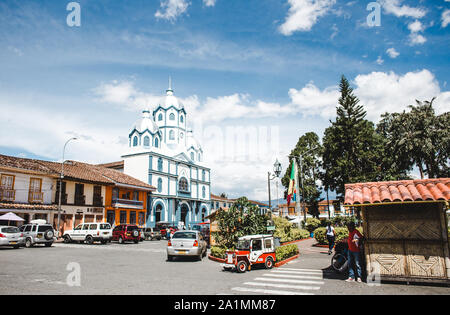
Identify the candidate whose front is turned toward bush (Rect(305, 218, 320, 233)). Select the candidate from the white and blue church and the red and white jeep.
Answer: the white and blue church

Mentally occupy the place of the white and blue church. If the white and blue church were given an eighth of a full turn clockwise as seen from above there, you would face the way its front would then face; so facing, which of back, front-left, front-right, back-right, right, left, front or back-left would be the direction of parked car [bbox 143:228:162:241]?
front

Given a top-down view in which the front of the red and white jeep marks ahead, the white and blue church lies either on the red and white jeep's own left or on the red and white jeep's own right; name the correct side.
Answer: on the red and white jeep's own right

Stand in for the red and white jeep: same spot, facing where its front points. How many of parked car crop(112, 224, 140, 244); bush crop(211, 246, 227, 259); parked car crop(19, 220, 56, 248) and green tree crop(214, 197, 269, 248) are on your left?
0

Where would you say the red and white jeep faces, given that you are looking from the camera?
facing the viewer and to the left of the viewer

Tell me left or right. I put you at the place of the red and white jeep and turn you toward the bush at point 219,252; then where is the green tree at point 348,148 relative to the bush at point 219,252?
right

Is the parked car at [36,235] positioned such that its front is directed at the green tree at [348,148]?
no

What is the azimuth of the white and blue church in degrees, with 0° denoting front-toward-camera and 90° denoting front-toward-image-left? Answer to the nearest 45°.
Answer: approximately 315°
